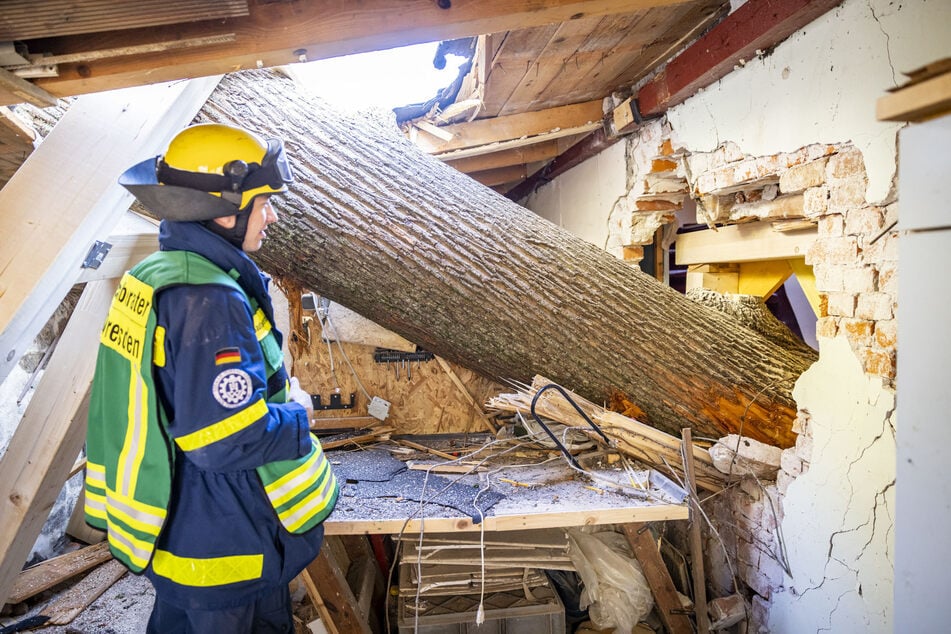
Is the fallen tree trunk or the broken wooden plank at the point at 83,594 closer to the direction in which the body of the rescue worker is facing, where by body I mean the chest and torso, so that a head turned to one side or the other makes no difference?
the fallen tree trunk

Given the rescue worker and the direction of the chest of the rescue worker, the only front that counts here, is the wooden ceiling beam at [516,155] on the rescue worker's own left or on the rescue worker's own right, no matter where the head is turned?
on the rescue worker's own left

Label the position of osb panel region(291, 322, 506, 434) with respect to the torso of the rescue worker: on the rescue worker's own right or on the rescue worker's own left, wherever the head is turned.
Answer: on the rescue worker's own left

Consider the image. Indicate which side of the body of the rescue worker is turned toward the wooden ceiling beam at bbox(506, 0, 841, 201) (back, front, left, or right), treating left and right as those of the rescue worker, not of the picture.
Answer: front

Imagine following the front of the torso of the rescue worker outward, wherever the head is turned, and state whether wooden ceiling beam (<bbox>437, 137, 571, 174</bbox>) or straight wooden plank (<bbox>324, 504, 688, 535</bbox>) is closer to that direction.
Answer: the straight wooden plank

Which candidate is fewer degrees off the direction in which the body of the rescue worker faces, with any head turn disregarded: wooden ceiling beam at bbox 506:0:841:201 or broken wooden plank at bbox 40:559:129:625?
the wooden ceiling beam

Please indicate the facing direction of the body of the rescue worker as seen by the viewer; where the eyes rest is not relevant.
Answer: to the viewer's right

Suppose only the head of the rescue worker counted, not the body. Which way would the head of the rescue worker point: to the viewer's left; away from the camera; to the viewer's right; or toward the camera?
to the viewer's right

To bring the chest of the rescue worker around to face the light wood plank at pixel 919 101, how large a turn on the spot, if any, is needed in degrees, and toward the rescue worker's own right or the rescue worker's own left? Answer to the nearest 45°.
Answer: approximately 45° to the rescue worker's own right

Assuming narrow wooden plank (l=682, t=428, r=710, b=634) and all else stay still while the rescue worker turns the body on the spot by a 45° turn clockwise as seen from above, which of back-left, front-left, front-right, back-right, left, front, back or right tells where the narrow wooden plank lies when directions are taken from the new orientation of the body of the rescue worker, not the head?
front-left
